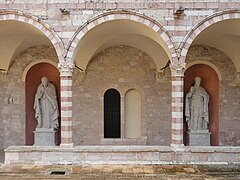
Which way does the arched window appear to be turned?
toward the camera

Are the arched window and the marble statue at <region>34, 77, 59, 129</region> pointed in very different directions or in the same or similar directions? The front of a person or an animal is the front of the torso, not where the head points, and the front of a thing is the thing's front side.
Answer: same or similar directions

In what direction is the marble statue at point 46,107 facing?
toward the camera

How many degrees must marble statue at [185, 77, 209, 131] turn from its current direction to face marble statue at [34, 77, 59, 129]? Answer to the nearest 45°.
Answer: approximately 90° to its right

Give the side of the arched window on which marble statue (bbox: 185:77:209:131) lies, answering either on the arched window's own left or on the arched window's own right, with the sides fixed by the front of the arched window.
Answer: on the arched window's own left

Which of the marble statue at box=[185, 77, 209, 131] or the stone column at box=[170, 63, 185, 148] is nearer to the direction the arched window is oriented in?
the stone column

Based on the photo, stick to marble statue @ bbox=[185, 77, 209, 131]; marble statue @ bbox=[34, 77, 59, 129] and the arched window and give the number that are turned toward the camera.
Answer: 3

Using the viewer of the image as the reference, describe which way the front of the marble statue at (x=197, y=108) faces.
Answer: facing the viewer
